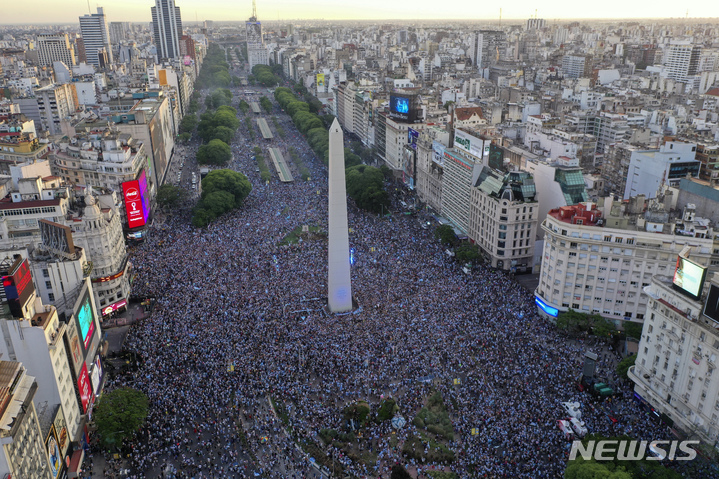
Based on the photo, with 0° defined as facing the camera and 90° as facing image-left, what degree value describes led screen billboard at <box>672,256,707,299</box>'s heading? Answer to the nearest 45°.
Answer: approximately 45°

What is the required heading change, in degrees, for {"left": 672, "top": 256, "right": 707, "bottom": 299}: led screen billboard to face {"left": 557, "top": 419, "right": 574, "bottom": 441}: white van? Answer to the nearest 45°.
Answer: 0° — it already faces it

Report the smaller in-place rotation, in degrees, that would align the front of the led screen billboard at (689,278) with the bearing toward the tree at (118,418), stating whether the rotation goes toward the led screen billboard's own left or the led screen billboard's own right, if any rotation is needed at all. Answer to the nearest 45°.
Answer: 0° — it already faces it

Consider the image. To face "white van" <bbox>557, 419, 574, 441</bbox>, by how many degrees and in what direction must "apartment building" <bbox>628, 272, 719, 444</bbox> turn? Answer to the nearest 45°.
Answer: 0° — it already faces it

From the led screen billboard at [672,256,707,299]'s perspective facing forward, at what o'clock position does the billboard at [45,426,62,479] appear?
The billboard is roughly at 12 o'clock from the led screen billboard.

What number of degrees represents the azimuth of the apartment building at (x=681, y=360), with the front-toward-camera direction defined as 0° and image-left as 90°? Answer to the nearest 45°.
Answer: approximately 45°
